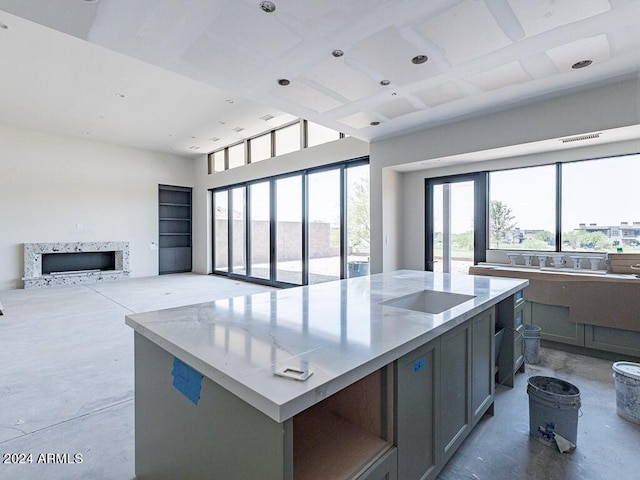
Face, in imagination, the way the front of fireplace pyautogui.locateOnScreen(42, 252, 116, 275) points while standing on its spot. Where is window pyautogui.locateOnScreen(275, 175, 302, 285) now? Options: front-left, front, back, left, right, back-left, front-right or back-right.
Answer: front-left

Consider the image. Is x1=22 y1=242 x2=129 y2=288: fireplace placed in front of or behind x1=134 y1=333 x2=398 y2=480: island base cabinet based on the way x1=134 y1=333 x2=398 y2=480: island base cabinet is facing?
behind

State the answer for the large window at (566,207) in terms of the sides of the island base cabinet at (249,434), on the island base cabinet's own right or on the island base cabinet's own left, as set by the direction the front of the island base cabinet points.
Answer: on the island base cabinet's own left

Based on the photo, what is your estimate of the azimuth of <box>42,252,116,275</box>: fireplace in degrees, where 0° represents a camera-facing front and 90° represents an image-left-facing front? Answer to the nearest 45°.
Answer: approximately 0°

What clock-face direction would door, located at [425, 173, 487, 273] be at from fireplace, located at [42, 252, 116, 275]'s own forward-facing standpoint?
The door is roughly at 11 o'clock from the fireplace.

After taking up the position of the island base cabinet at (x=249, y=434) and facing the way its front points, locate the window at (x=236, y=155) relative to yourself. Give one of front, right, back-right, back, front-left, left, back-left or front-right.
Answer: back-left

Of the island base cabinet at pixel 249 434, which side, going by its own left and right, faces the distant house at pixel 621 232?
left

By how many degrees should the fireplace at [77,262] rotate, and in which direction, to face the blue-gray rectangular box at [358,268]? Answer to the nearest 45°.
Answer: approximately 45° to its left

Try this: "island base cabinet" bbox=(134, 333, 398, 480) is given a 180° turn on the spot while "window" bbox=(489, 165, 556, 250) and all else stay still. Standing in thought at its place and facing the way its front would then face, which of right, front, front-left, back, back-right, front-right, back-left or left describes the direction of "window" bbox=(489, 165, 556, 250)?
right
